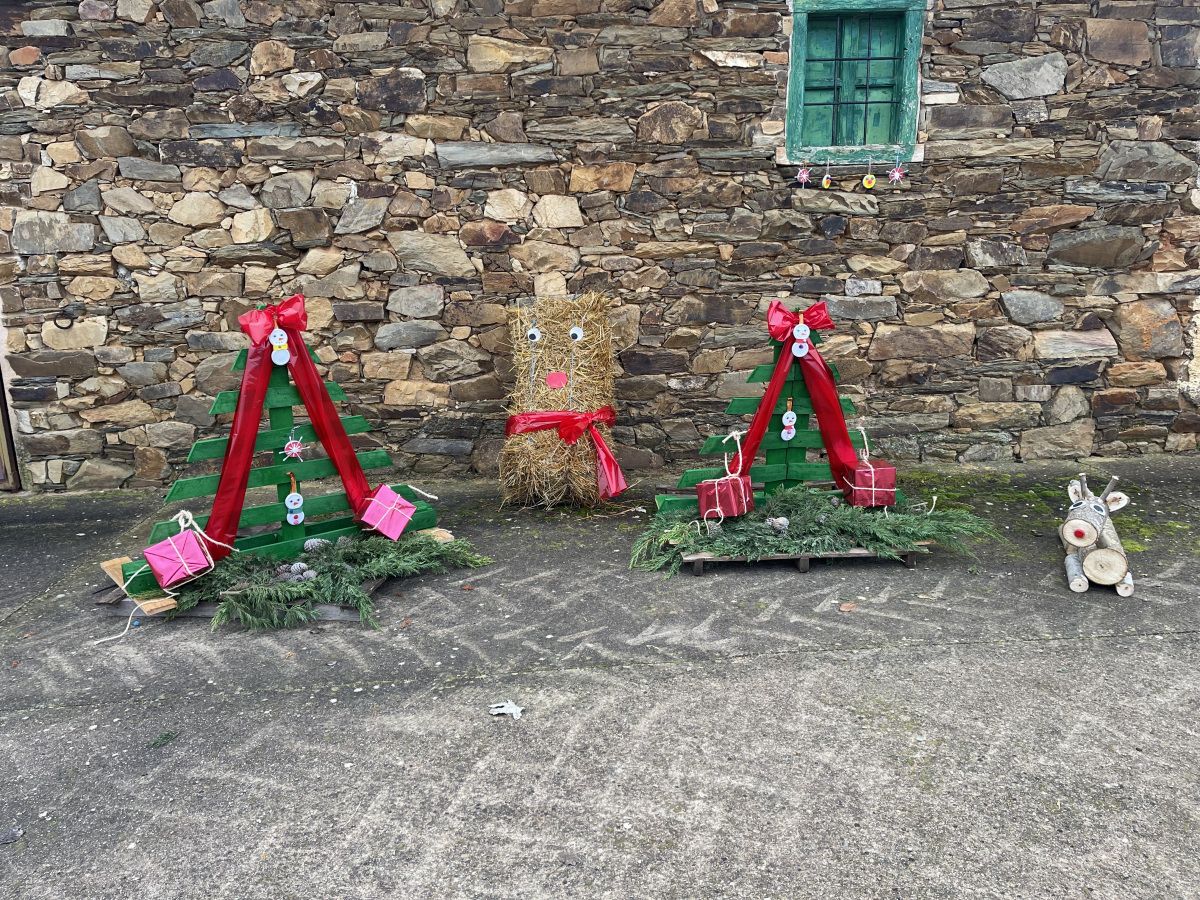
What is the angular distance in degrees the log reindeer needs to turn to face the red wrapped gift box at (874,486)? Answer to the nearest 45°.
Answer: approximately 90° to its right

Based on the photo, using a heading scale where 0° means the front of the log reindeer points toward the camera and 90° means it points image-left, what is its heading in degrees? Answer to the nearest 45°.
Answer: approximately 0°

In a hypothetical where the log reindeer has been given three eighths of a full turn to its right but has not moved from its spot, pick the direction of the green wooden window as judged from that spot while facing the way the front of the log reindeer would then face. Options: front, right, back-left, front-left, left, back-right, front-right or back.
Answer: front

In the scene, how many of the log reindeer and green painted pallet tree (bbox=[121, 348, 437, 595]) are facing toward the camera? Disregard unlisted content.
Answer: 2

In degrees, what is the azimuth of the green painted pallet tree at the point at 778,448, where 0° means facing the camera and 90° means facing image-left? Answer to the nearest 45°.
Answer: approximately 0°

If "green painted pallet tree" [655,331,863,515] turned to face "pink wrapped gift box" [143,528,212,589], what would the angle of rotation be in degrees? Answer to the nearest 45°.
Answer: approximately 45° to its right

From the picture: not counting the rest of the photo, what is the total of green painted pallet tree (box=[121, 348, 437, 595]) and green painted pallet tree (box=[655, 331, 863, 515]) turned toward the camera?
2

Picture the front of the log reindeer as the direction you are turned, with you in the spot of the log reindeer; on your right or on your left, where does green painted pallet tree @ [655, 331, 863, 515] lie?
on your right
